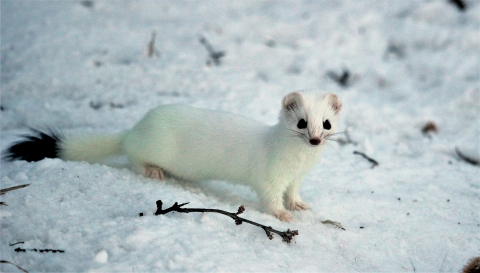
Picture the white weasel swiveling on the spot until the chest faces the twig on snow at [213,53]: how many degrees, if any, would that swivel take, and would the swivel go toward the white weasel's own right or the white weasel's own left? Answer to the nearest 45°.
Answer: approximately 135° to the white weasel's own left

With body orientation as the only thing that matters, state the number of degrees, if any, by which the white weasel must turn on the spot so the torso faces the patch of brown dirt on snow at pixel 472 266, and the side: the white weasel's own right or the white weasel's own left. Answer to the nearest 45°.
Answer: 0° — it already faces it

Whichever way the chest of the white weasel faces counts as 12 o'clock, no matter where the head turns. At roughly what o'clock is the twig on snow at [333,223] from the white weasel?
The twig on snow is roughly at 12 o'clock from the white weasel.

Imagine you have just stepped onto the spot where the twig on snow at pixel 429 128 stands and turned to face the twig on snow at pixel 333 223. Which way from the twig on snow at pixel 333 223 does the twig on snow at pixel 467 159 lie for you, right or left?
left

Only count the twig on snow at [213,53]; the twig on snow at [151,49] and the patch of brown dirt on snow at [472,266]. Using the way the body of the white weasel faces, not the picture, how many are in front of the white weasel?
1

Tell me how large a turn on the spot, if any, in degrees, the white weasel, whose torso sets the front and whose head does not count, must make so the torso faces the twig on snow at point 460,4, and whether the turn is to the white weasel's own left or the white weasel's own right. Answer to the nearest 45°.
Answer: approximately 90° to the white weasel's own left

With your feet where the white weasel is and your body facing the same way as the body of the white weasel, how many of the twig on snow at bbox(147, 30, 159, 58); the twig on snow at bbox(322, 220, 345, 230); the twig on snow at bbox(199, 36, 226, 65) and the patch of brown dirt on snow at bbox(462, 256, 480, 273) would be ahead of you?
2

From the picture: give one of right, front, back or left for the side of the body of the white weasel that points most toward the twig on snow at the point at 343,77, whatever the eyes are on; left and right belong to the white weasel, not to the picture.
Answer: left

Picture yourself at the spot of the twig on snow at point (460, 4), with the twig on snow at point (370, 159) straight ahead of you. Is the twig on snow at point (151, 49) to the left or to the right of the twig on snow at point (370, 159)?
right

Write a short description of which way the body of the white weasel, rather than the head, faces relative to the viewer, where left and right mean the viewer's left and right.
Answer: facing the viewer and to the right of the viewer

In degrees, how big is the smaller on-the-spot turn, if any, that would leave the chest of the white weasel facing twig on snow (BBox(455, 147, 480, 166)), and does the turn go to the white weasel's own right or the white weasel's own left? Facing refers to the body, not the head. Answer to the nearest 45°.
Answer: approximately 45° to the white weasel's own left

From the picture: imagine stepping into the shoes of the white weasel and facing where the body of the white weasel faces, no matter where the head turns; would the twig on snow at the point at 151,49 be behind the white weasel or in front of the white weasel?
behind

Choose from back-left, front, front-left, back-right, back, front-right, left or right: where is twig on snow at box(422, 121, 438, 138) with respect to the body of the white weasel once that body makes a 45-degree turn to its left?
front-left
